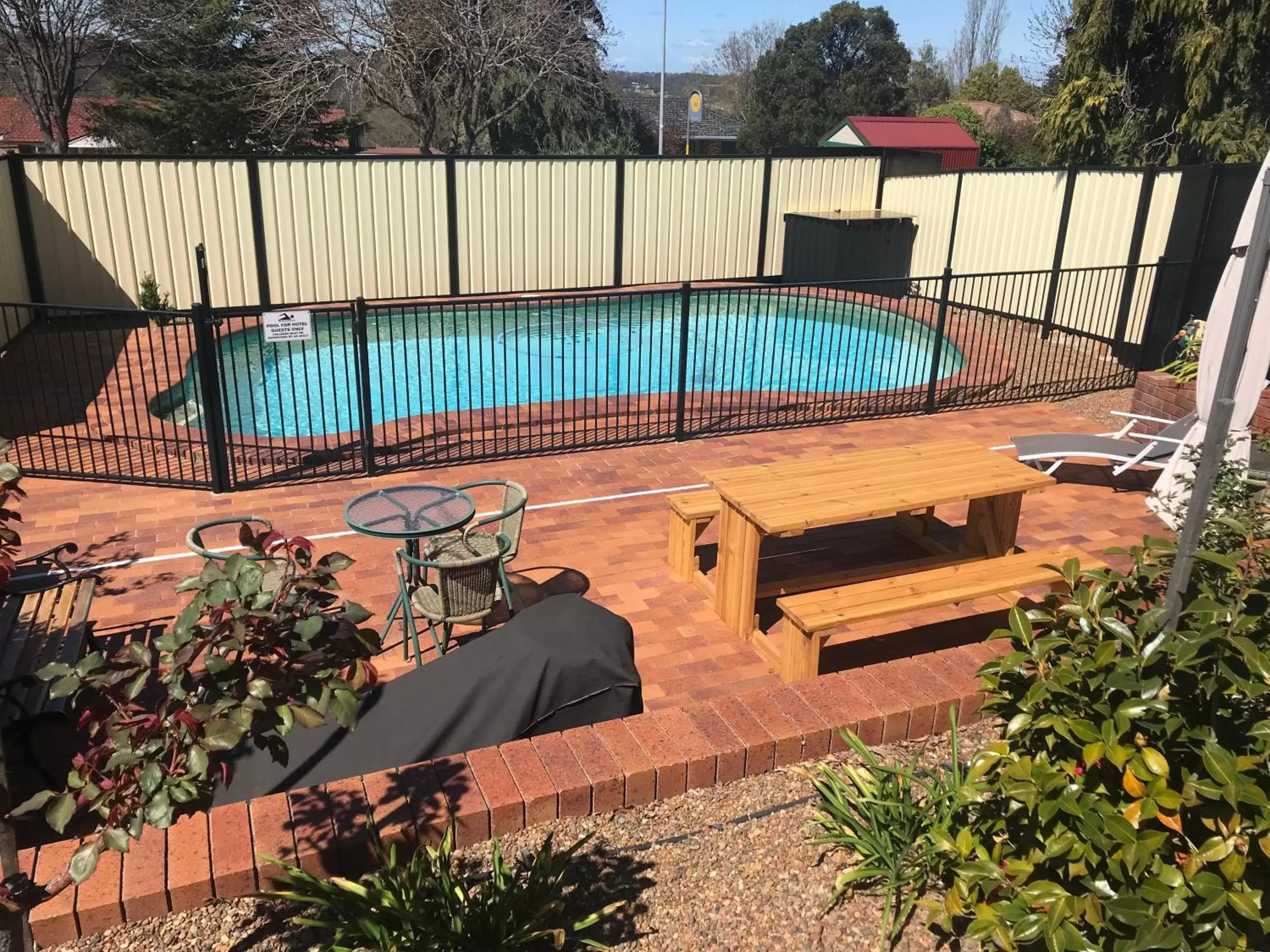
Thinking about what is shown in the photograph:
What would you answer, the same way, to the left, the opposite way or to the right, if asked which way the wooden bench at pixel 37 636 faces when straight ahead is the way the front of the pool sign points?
to the left

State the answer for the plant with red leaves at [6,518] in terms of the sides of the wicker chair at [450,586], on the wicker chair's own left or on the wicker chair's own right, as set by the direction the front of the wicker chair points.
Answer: on the wicker chair's own left

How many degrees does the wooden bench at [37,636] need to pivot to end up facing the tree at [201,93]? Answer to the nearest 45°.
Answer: approximately 90° to its left

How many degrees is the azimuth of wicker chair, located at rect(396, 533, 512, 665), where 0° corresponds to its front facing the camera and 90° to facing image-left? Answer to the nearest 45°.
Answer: approximately 135°

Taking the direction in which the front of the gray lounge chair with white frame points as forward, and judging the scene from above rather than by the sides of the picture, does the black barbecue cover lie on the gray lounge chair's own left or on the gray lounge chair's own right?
on the gray lounge chair's own left

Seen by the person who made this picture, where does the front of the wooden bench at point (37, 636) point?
facing to the right of the viewer

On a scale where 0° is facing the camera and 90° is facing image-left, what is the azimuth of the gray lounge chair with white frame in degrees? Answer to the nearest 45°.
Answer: approximately 90°

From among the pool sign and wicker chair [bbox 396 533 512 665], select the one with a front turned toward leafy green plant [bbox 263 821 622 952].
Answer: the pool sign

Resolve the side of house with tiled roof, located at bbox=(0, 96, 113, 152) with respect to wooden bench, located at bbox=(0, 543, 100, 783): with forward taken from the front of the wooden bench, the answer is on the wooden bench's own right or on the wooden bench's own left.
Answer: on the wooden bench's own left

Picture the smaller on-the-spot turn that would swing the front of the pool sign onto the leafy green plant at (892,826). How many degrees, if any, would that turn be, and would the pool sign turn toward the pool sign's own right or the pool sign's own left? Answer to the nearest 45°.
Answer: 0° — it already faces it

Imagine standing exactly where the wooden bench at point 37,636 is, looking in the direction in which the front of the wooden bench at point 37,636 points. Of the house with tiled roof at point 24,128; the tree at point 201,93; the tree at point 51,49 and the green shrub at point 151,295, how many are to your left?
4
